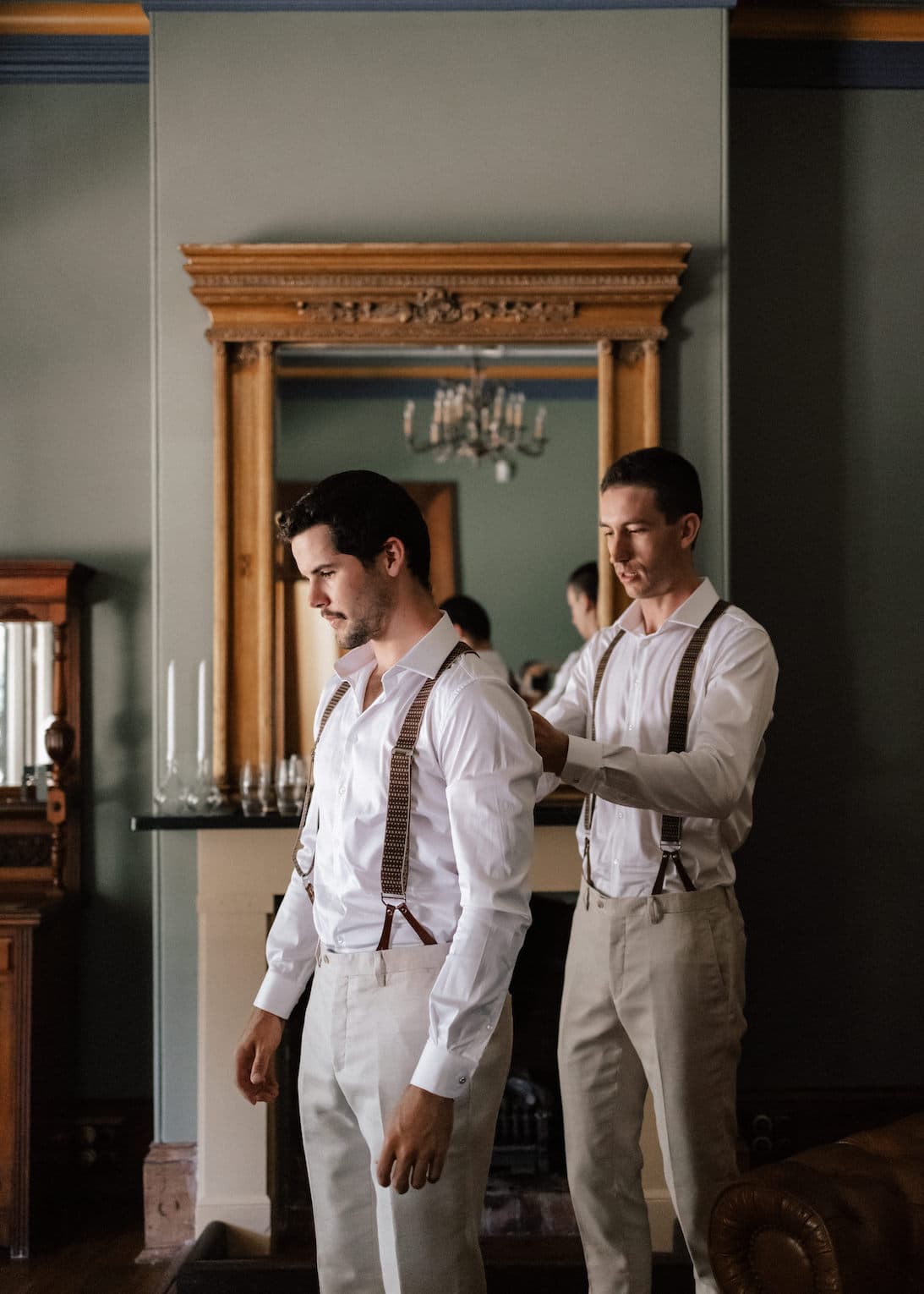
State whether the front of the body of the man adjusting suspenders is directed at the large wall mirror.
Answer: no

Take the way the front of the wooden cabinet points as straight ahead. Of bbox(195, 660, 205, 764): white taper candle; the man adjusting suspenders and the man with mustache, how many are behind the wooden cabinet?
0

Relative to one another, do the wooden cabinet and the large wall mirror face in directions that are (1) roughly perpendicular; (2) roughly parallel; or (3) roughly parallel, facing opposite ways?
roughly parallel

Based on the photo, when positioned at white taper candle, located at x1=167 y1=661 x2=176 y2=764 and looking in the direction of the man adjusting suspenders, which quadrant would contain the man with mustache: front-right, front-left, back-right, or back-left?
front-right

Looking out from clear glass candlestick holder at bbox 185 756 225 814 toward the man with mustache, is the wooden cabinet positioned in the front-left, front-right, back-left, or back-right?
back-right

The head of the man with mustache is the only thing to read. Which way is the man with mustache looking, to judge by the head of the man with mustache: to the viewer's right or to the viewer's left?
to the viewer's left

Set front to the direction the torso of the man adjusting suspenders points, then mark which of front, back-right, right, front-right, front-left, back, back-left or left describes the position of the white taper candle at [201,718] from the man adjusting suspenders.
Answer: right

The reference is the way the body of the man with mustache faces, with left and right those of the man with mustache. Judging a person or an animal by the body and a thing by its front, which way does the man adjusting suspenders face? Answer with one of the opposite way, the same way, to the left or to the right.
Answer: the same way

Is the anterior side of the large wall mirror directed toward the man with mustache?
yes

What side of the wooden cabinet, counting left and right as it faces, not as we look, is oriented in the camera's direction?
front

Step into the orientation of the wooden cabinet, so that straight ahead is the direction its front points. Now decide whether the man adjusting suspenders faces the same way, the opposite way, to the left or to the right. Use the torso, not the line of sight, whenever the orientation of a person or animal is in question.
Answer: to the right

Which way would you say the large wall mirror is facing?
toward the camera

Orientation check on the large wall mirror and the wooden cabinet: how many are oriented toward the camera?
2
